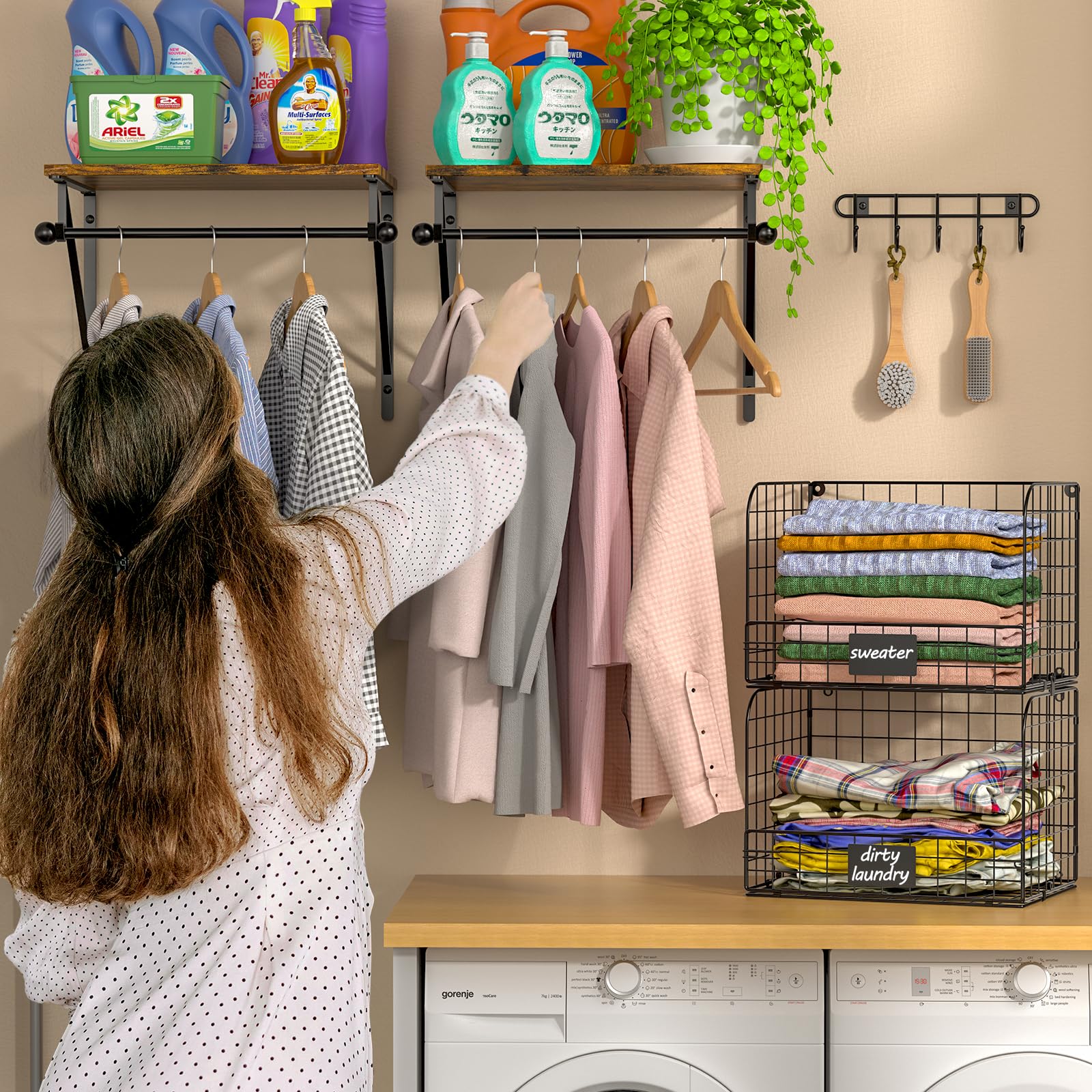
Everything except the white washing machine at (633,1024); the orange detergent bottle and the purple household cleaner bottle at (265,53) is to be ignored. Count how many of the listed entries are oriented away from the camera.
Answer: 0

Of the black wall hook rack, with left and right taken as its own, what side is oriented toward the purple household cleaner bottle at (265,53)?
right

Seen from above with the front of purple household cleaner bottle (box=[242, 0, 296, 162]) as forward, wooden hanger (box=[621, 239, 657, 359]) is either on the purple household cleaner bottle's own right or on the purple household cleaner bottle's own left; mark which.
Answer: on the purple household cleaner bottle's own left

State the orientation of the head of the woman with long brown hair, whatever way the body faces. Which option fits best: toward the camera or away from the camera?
away from the camera

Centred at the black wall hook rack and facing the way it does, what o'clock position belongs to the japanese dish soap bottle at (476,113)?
The japanese dish soap bottle is roughly at 2 o'clock from the black wall hook rack.

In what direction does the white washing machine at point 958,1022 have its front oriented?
toward the camera

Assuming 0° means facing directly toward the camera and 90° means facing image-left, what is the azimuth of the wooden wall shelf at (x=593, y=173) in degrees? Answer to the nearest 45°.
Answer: approximately 0°

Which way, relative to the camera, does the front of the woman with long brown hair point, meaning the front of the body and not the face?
away from the camera

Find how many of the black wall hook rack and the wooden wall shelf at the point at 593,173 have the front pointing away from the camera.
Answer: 0

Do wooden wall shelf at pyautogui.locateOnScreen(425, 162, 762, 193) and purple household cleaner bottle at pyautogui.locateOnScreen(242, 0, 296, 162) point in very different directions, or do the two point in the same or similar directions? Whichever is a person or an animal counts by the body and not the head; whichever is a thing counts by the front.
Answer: same or similar directions

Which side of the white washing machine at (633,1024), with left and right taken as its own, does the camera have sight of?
front

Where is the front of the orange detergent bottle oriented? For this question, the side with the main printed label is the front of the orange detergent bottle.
toward the camera

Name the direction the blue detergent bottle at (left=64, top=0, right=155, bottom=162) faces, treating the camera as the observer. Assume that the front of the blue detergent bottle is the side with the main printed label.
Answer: facing the viewer
